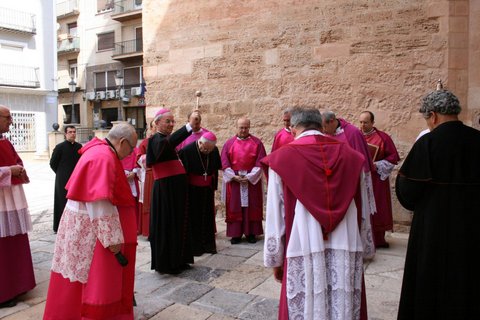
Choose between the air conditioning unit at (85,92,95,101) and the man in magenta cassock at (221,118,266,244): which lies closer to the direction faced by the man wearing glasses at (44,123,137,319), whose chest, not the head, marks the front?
the man in magenta cassock

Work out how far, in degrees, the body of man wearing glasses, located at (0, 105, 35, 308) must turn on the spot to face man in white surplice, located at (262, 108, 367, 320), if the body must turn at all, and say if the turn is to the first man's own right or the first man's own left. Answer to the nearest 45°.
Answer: approximately 45° to the first man's own right

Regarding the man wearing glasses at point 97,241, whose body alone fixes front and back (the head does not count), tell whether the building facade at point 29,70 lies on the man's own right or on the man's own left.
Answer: on the man's own left

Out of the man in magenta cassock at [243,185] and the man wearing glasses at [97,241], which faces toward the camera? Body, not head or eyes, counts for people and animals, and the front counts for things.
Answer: the man in magenta cassock

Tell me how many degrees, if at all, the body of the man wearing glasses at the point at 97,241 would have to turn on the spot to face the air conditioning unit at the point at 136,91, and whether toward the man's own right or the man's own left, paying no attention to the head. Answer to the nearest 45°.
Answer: approximately 90° to the man's own left

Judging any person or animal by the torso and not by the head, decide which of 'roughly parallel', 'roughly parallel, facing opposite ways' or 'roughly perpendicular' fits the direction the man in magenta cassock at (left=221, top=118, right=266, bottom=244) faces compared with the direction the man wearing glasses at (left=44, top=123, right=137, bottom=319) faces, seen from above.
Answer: roughly perpendicular

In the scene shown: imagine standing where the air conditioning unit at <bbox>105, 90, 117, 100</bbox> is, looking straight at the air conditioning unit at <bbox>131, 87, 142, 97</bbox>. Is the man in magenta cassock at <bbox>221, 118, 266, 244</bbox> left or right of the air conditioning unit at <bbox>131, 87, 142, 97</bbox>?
right

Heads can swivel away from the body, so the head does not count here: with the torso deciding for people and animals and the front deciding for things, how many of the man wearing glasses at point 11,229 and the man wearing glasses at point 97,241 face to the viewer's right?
2

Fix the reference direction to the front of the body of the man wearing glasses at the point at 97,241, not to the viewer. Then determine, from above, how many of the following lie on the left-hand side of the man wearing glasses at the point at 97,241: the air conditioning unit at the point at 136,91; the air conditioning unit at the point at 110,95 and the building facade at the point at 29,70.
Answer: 3

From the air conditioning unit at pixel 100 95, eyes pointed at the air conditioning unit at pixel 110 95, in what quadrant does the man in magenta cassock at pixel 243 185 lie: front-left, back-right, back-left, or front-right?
front-right

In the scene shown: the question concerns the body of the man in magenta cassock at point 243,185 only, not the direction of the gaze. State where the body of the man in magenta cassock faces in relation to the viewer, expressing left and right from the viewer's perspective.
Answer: facing the viewer

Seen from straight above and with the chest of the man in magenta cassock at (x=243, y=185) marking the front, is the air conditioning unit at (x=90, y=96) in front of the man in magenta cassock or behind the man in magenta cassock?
behind

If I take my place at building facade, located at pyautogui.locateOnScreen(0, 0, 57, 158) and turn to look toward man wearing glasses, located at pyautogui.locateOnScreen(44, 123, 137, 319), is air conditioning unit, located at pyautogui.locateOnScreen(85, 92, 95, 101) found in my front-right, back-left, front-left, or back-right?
back-left

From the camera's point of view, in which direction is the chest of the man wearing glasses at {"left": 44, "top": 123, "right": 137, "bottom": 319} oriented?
to the viewer's right

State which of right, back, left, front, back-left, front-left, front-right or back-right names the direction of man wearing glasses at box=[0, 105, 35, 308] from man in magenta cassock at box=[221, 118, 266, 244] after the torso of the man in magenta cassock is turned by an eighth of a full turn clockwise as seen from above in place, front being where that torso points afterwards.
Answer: front

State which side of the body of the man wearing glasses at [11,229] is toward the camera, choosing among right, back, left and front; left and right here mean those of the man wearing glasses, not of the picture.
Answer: right

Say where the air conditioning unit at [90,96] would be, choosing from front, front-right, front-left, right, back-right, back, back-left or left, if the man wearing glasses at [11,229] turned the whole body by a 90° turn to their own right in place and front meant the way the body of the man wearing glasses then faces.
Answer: back
